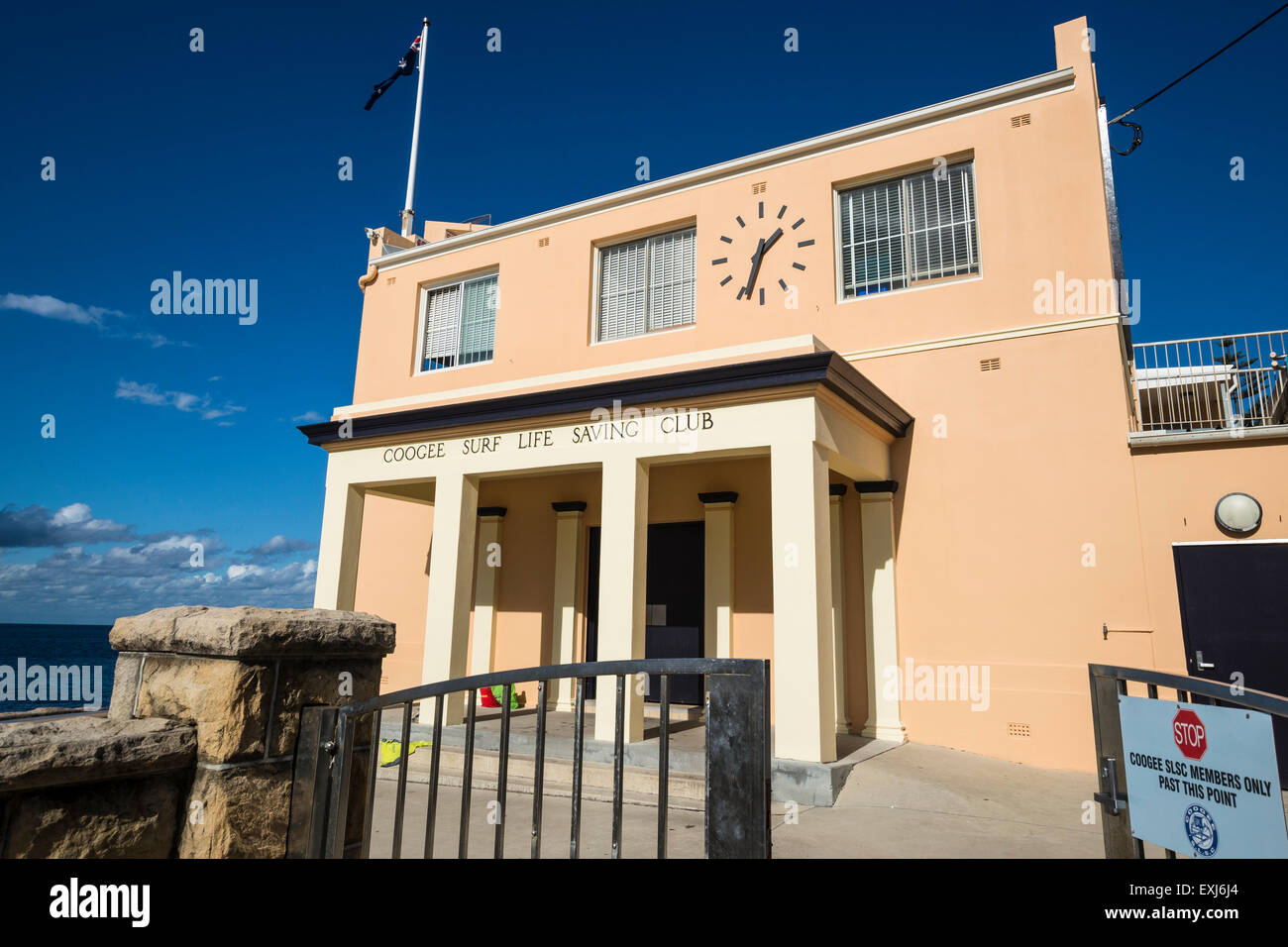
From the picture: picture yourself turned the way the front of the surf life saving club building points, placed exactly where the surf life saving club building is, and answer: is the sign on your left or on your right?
on your left

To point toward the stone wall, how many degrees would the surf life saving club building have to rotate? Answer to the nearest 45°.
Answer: approximately 45° to its left

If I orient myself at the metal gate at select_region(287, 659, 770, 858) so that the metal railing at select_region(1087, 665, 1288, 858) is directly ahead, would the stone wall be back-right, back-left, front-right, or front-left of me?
back-left

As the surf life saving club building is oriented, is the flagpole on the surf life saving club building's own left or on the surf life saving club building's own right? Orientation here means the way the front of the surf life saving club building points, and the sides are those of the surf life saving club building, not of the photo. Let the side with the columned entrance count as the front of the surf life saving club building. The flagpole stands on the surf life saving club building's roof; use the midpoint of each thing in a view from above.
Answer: on the surf life saving club building's own right

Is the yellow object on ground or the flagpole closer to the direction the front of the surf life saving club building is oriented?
the yellow object on ground

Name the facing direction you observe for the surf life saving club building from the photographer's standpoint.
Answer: facing the viewer and to the left of the viewer

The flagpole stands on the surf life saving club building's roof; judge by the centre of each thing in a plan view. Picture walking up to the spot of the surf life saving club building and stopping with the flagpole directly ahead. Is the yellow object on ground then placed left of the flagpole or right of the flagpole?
left

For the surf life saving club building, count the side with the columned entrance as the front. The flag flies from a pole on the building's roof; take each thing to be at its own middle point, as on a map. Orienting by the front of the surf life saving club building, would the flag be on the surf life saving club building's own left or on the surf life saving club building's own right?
on the surf life saving club building's own right

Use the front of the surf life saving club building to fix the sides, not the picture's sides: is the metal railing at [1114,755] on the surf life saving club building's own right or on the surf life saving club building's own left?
on the surf life saving club building's own left

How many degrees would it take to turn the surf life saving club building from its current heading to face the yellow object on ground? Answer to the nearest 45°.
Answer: approximately 45° to its right
